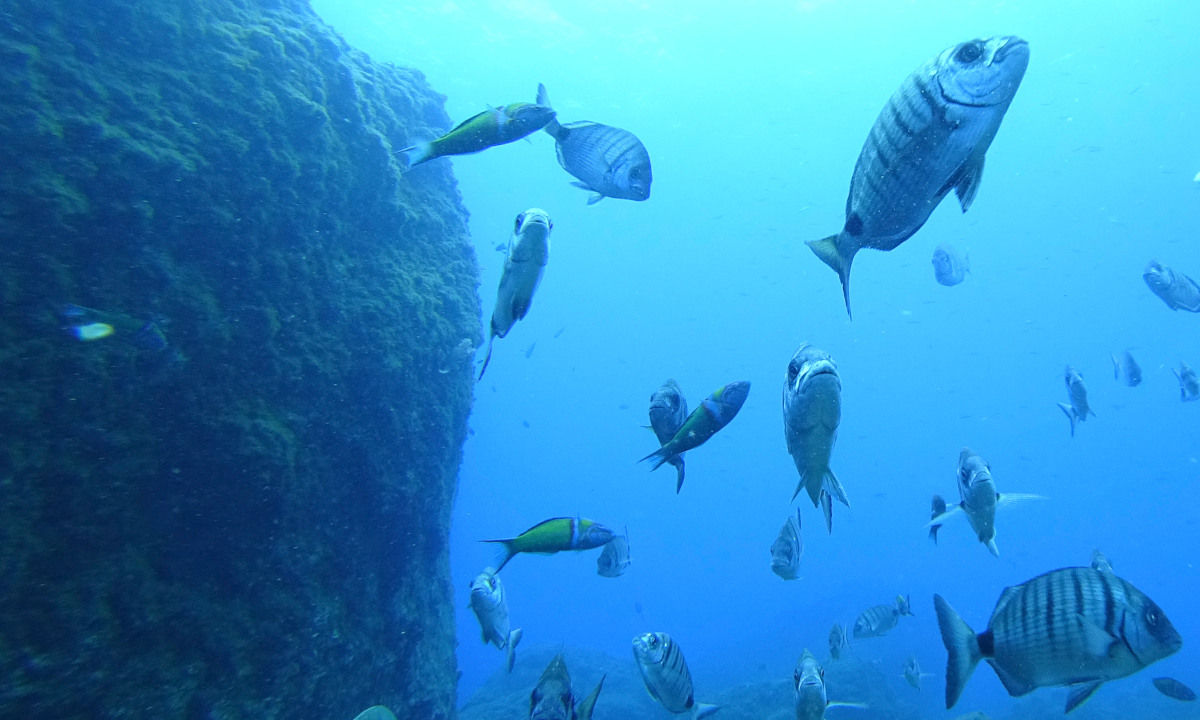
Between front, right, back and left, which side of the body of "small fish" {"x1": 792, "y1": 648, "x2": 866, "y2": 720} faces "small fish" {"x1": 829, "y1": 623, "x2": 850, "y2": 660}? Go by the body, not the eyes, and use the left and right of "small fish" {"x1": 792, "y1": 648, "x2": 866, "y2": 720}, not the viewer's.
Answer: back

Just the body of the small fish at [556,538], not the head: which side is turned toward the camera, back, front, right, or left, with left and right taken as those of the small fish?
right

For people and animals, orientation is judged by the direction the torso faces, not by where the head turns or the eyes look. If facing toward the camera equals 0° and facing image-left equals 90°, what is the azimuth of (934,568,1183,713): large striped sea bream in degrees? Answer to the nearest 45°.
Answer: approximately 270°
